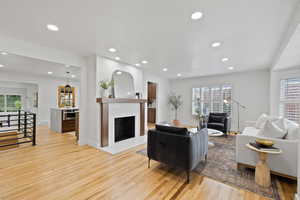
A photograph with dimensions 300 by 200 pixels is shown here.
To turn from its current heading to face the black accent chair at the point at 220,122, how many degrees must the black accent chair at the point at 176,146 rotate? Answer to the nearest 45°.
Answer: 0° — it already faces it

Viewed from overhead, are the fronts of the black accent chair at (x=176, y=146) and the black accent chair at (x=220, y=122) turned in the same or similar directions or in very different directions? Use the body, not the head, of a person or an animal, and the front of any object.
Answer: very different directions

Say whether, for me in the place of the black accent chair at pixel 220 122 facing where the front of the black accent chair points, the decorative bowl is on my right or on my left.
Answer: on my left

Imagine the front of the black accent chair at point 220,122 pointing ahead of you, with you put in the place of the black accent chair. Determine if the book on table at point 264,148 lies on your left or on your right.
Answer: on your left

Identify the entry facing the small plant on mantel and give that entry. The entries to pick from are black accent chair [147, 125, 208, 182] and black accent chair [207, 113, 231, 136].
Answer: black accent chair [207, 113, 231, 136]

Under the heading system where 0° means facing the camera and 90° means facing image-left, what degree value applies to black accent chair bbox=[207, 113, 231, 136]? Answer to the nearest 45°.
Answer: approximately 45°

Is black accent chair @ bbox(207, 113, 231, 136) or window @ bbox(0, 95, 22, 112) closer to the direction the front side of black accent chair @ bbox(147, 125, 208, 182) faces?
the black accent chair

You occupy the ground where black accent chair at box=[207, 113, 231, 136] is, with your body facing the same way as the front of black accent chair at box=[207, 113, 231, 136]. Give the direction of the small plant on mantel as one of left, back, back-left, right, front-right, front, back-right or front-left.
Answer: front

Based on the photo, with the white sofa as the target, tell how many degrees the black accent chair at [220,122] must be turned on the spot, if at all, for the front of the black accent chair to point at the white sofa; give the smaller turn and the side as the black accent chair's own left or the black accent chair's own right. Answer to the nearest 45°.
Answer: approximately 45° to the black accent chair's own left
